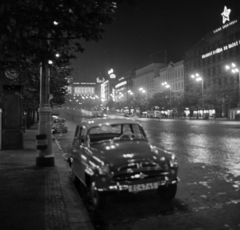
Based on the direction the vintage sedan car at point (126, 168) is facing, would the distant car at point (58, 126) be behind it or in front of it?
behind

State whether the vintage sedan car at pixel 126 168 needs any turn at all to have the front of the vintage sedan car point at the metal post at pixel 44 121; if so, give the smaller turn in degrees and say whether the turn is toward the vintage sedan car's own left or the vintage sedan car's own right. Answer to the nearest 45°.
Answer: approximately 180°

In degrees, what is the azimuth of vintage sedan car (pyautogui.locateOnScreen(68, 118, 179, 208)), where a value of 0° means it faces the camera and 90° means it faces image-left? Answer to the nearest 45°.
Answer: approximately 315°
